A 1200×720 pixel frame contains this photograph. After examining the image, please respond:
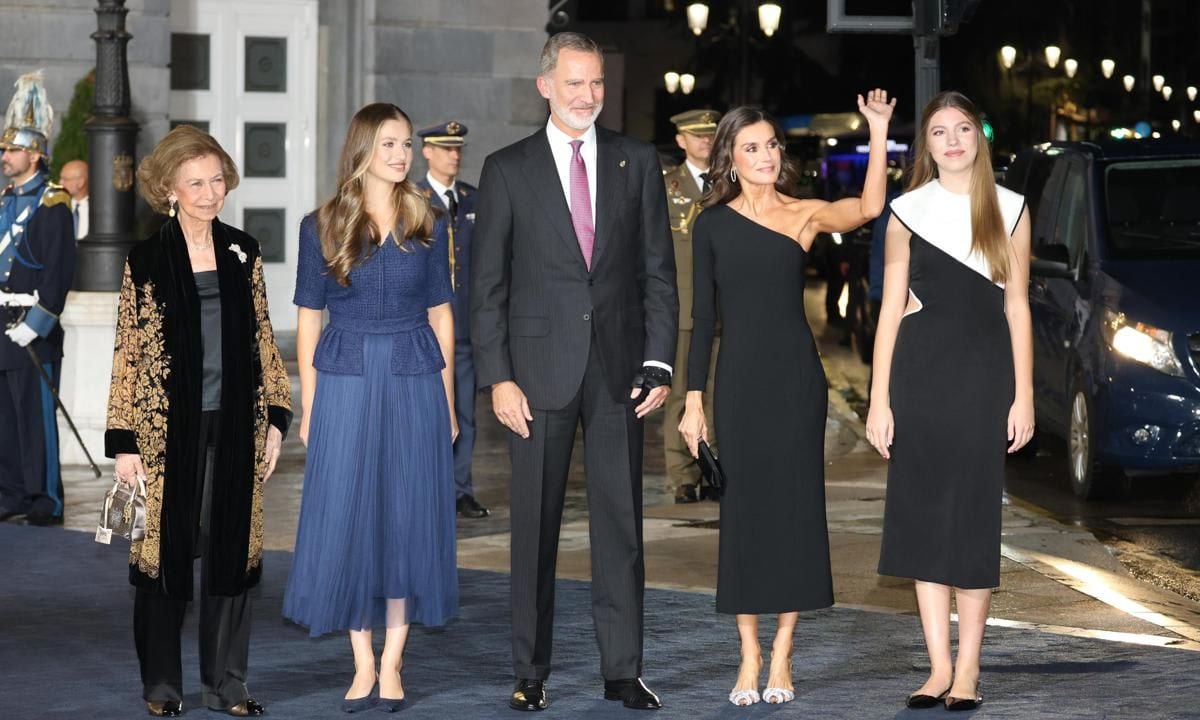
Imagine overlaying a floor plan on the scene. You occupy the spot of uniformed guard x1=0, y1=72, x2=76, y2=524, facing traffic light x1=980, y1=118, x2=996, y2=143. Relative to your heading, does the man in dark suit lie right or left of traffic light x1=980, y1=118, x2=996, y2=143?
right

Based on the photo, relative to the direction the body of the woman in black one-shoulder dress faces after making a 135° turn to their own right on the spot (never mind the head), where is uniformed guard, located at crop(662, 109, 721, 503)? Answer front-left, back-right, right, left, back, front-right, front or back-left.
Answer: front-right

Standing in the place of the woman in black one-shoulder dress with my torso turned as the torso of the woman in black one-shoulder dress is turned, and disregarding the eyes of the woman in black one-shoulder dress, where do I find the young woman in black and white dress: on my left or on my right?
on my left

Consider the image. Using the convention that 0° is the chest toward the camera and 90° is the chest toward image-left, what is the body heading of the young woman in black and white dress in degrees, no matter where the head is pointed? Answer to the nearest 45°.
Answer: approximately 0°

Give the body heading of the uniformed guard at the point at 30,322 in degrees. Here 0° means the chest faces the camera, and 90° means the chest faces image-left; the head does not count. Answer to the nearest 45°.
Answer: approximately 45°

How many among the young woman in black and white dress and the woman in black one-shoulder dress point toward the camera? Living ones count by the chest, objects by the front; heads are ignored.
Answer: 2
